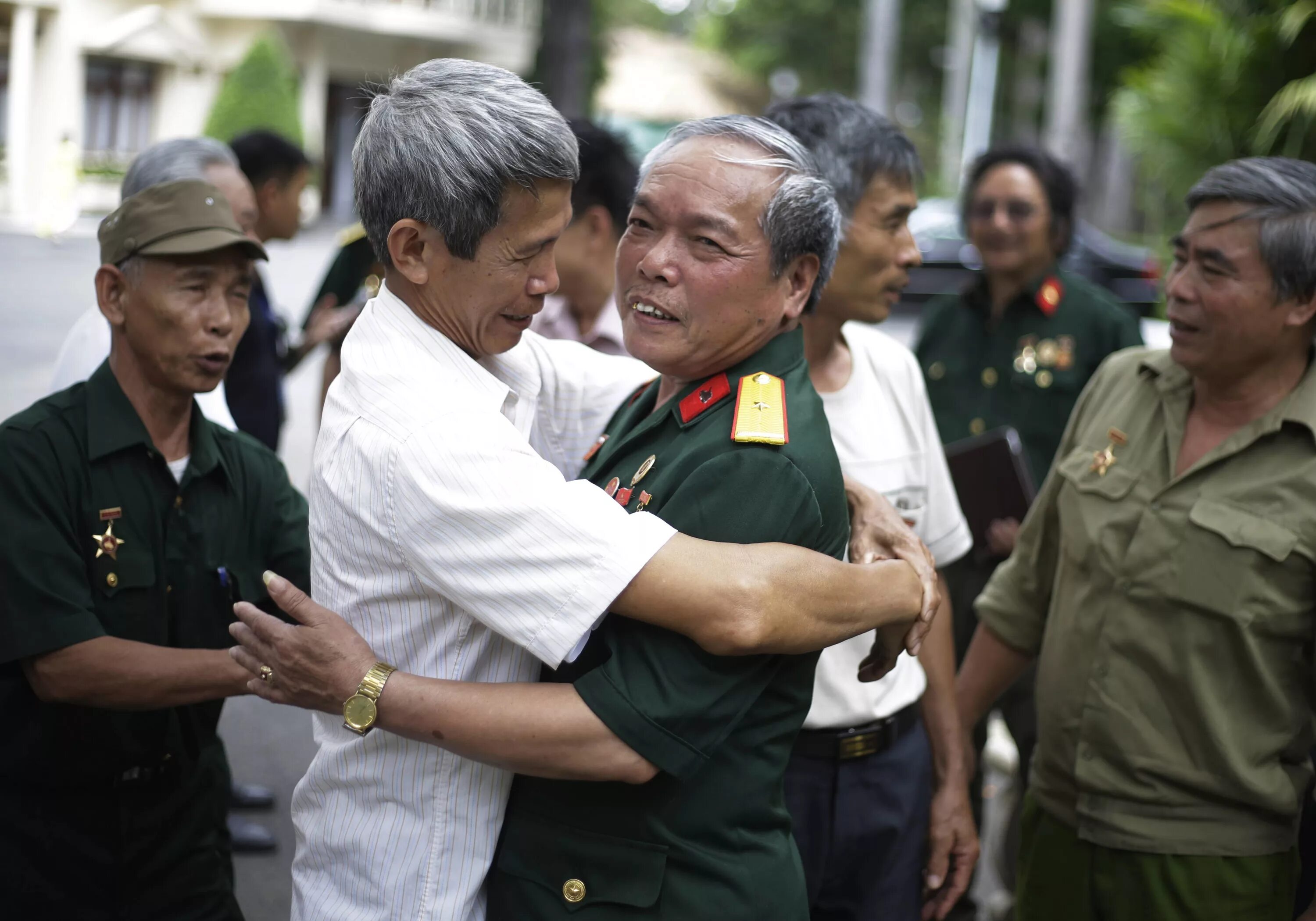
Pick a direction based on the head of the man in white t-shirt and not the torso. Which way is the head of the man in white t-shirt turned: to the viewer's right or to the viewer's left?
to the viewer's right

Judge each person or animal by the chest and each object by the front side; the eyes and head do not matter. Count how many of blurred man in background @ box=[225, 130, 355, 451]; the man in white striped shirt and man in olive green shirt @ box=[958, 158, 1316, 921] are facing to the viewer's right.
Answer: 2

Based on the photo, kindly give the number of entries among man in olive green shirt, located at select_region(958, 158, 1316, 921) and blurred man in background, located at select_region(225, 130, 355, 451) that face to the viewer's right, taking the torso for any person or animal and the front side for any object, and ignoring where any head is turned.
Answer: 1

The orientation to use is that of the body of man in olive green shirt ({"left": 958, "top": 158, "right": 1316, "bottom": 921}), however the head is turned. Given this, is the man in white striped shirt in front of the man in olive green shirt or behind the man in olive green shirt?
in front

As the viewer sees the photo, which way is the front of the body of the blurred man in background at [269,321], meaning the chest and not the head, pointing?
to the viewer's right

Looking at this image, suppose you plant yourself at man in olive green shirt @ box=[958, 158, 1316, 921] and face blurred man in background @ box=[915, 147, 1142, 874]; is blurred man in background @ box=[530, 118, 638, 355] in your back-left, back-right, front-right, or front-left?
front-left

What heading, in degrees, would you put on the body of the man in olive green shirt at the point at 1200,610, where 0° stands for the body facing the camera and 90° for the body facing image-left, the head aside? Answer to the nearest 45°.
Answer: approximately 45°

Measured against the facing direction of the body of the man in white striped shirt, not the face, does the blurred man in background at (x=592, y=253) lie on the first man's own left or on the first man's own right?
on the first man's own left

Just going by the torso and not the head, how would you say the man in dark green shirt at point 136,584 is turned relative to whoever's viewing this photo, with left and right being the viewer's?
facing the viewer and to the right of the viewer

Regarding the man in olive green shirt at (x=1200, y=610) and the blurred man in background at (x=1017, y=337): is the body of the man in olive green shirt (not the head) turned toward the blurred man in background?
no

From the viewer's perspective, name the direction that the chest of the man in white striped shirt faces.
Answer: to the viewer's right
